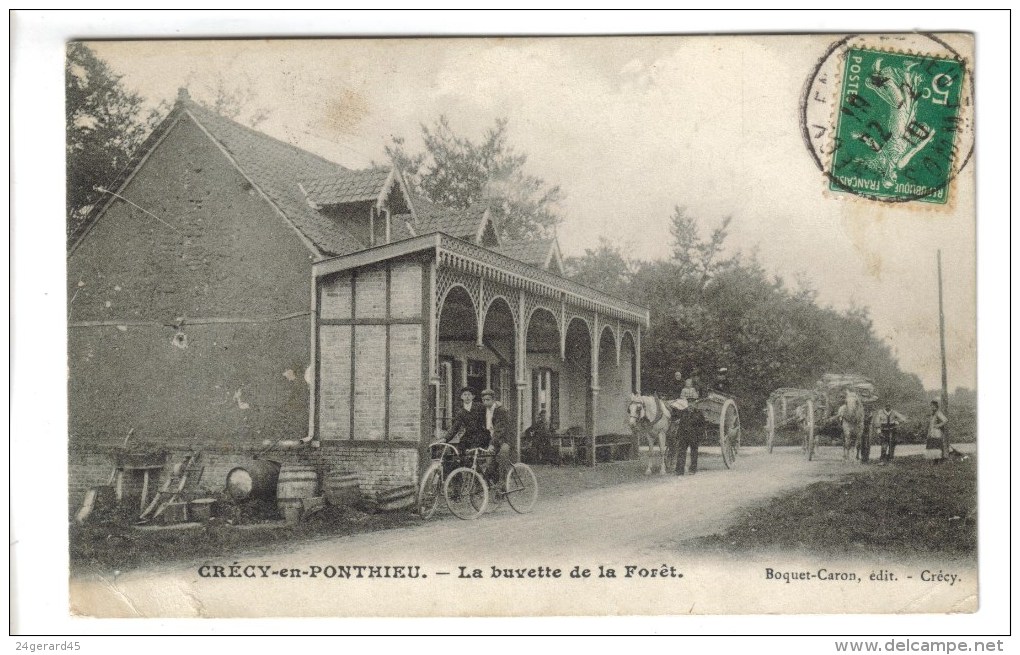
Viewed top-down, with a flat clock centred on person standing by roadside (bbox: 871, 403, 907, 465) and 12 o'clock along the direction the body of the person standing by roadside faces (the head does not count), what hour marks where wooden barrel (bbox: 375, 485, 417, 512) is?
The wooden barrel is roughly at 2 o'clock from the person standing by roadside.

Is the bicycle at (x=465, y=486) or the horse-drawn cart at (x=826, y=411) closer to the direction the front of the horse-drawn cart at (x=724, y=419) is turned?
the bicycle

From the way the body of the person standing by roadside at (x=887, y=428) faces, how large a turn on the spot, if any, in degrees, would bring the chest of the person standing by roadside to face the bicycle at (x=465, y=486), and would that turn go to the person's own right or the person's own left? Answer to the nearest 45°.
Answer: approximately 45° to the person's own right

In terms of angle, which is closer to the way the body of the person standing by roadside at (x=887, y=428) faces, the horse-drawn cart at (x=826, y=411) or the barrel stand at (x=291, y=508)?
the barrel stand

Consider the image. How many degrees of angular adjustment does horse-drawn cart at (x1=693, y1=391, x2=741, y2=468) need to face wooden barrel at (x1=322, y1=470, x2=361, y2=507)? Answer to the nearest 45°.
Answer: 0° — it already faces it
